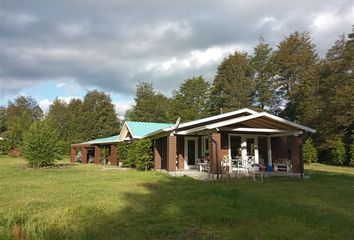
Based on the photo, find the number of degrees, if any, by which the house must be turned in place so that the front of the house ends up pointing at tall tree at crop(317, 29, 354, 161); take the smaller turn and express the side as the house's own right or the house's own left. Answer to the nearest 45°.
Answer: approximately 135° to the house's own left

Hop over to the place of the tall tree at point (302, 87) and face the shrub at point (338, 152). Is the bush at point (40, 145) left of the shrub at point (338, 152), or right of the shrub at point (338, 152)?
right

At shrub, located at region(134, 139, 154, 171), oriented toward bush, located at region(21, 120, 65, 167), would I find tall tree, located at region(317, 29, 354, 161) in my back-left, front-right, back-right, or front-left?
back-right

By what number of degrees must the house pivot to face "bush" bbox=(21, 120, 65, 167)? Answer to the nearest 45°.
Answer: approximately 90° to its right

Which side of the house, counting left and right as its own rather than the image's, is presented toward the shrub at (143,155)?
right

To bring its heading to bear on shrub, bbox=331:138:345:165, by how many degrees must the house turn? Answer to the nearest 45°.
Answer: approximately 135° to its left

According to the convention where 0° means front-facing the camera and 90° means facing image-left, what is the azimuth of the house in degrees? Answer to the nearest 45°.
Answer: approximately 0°

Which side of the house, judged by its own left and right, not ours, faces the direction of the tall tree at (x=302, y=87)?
back
